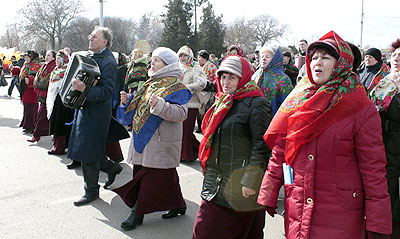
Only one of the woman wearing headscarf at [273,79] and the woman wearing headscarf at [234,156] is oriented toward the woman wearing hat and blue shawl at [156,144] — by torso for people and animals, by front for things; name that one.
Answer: the woman wearing headscarf at [273,79]

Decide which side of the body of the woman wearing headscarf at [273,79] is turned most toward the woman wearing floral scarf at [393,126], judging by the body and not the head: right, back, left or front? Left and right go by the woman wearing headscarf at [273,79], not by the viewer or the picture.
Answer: left

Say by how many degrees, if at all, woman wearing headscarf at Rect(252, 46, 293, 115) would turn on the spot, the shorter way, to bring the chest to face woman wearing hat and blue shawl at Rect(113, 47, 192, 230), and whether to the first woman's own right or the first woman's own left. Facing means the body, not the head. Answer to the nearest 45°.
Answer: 0° — they already face them

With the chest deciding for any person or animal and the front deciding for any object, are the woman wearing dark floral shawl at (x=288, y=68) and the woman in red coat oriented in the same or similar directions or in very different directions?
same or similar directions

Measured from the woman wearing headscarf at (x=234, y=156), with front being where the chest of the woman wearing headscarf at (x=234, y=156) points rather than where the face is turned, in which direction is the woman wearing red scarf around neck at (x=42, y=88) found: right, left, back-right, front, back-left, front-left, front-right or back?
right

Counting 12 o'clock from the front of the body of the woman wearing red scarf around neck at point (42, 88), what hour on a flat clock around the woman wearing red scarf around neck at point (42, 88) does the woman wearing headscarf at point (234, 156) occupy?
the woman wearing headscarf at point (234, 156) is roughly at 10 o'clock from the woman wearing red scarf around neck at point (42, 88).

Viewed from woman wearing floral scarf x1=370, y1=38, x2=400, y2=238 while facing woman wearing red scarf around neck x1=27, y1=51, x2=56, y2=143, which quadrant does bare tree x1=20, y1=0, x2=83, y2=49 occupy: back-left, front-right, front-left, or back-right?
front-right

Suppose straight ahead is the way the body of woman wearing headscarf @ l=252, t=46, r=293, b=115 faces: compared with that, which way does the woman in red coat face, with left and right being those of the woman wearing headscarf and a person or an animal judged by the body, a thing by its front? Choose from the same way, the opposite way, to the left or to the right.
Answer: the same way

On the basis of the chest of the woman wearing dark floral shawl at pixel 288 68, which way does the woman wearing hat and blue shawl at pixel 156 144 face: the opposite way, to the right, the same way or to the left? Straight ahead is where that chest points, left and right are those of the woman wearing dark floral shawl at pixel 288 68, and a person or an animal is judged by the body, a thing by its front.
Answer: the same way

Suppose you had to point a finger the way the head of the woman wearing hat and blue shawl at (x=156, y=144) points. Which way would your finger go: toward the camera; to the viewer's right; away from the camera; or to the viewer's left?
to the viewer's left

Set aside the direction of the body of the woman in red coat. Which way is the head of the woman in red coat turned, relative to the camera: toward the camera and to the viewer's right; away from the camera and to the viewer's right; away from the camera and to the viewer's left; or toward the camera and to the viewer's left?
toward the camera and to the viewer's left

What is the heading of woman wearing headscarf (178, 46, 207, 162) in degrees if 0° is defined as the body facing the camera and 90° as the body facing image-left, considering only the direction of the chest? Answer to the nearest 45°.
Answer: approximately 45°

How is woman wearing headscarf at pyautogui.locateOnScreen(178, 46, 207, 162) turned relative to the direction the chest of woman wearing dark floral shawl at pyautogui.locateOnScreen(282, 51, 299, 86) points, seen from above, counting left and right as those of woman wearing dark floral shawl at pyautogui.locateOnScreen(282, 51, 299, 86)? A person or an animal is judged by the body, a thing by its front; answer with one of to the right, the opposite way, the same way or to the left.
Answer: the same way

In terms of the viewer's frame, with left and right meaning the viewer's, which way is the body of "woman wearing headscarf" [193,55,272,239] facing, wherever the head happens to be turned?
facing the viewer and to the left of the viewer

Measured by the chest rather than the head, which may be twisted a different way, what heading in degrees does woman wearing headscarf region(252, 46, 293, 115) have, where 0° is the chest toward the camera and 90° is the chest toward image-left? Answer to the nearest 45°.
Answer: approximately 45°

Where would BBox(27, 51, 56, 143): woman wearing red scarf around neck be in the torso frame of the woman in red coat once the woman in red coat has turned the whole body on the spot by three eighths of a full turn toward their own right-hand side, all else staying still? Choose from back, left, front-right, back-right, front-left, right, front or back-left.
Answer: front-left

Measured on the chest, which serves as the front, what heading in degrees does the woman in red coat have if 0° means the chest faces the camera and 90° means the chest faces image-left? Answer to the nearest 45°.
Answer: approximately 45°

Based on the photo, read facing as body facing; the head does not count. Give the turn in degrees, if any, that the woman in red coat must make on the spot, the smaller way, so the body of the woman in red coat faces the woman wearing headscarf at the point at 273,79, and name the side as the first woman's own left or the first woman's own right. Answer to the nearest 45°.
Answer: approximately 135° to the first woman's own right
